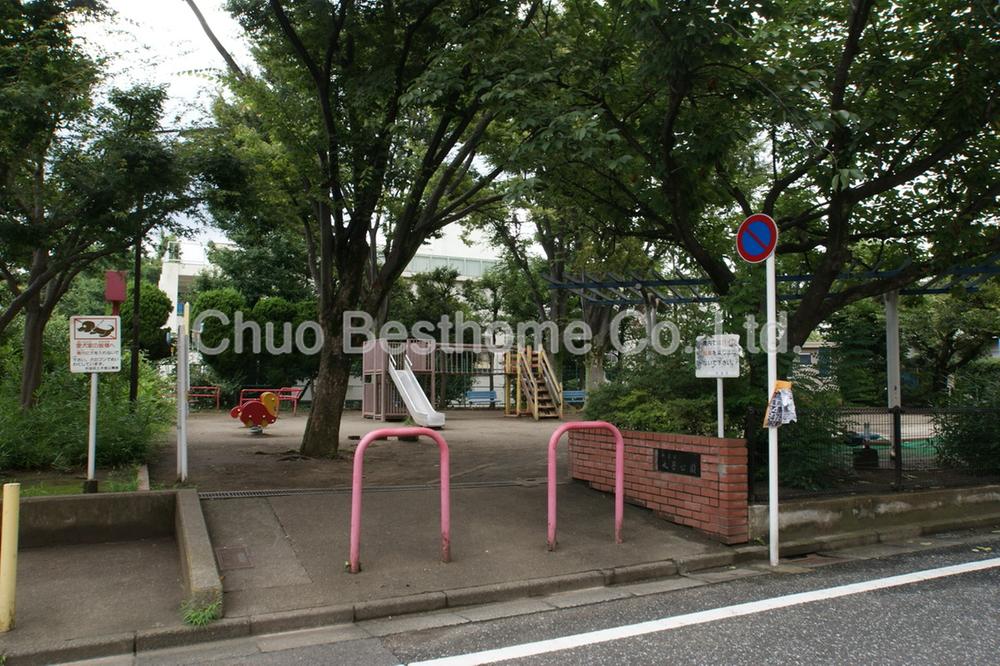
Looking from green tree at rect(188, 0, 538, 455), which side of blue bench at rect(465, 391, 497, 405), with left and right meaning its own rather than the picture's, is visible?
front

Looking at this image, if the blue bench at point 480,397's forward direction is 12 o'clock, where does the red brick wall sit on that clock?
The red brick wall is roughly at 12 o'clock from the blue bench.

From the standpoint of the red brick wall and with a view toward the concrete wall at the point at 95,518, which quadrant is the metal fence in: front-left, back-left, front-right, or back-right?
back-right

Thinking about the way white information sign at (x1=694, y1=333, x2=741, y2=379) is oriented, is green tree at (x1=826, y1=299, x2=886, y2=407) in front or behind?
behind

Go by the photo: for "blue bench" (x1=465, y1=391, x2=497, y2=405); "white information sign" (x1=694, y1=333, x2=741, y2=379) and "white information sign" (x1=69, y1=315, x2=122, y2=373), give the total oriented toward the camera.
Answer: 3

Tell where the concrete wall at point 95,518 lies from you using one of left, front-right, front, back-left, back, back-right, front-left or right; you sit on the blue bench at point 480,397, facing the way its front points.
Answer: front

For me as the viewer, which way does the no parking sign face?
facing the viewer and to the left of the viewer

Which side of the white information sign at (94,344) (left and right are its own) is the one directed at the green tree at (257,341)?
back

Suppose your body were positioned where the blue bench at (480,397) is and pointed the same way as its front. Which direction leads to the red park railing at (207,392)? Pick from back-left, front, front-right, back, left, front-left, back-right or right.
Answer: front-right

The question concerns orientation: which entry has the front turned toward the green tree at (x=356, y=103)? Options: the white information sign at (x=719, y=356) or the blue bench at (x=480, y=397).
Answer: the blue bench

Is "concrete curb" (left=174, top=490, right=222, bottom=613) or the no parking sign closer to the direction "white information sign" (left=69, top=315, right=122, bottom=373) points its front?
the concrete curb

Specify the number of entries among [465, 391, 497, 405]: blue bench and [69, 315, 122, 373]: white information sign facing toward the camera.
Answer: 2

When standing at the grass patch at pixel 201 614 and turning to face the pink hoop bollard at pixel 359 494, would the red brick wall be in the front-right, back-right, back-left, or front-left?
front-right

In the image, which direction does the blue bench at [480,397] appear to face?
toward the camera

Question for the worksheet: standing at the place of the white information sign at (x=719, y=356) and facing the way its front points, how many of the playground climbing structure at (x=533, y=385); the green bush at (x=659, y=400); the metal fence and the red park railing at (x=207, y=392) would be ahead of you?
0

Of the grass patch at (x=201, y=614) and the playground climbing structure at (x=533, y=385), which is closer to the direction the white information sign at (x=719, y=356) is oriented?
the grass patch
